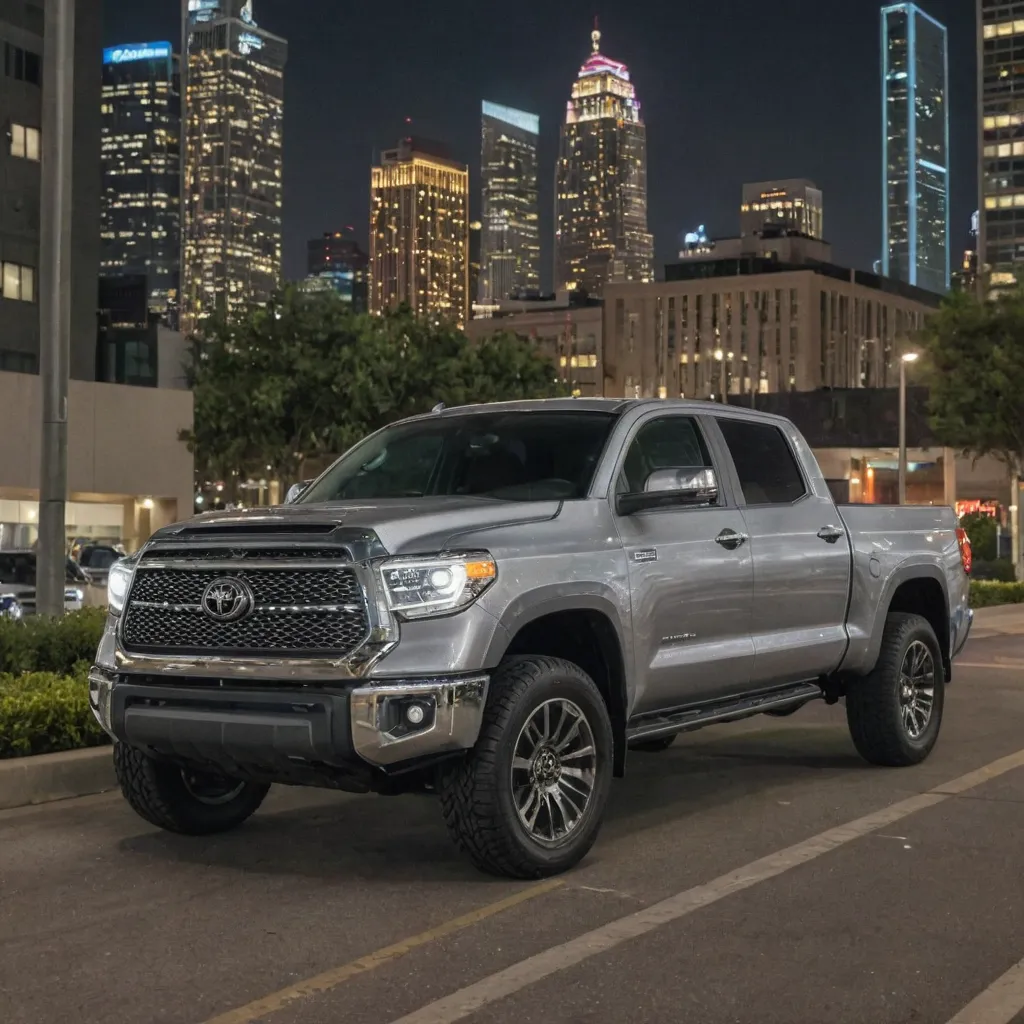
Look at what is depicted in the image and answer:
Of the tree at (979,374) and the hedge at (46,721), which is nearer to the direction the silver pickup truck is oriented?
the hedge

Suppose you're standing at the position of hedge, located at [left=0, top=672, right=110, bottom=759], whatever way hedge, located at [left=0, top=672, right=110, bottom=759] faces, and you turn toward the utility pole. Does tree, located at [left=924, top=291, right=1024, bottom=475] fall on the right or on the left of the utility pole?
right

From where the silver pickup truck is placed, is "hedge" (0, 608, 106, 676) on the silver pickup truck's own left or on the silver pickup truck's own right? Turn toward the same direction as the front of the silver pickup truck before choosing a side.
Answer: on the silver pickup truck's own right

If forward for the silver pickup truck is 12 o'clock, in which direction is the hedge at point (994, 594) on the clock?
The hedge is roughly at 5 o'clock from the silver pickup truck.

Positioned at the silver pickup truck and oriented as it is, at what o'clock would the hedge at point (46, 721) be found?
The hedge is roughly at 3 o'clock from the silver pickup truck.

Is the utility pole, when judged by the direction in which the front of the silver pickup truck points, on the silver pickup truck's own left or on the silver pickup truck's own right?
on the silver pickup truck's own right

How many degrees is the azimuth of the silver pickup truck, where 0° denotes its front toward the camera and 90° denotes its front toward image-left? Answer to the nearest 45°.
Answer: approximately 45°

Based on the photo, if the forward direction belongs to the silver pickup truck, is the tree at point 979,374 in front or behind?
behind
